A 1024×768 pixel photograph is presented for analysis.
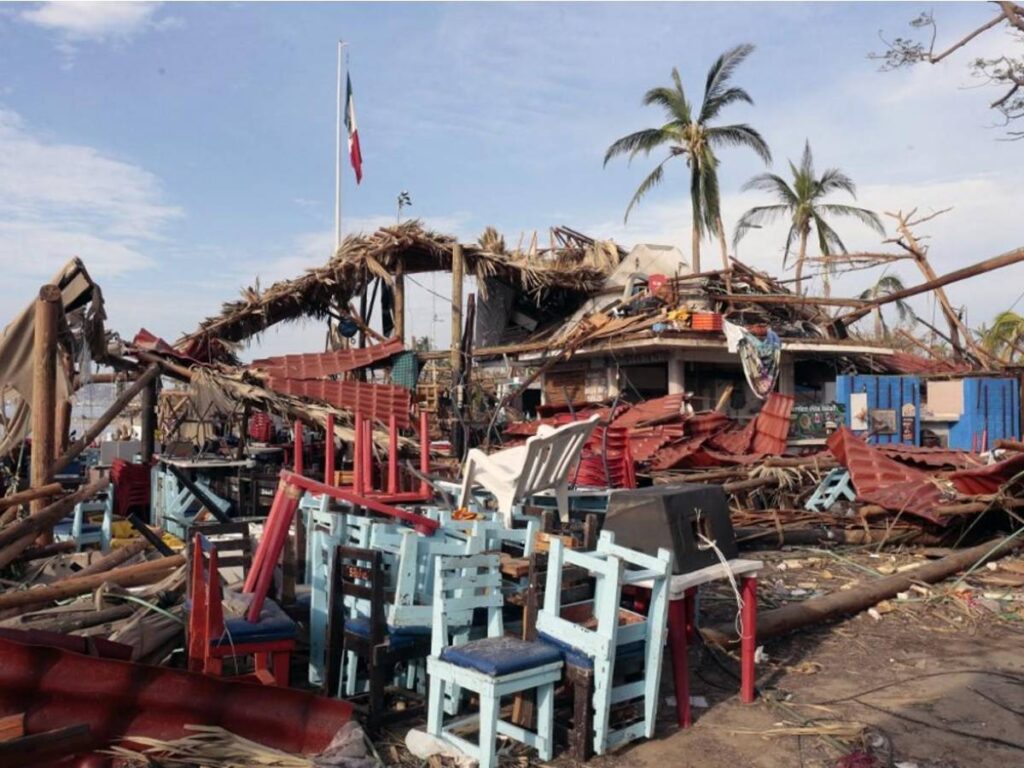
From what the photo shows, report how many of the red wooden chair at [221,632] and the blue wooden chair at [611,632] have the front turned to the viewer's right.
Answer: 1

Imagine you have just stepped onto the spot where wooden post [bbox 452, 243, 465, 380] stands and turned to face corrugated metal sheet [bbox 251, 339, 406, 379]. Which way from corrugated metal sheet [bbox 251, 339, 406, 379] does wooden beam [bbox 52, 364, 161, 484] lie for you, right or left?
left

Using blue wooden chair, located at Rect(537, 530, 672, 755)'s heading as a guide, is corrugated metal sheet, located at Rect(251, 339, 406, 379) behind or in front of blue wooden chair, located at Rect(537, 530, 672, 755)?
in front

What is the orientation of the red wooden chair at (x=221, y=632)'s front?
to the viewer's right

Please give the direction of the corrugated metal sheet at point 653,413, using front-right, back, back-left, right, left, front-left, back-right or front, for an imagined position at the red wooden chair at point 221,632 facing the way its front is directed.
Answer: front-left

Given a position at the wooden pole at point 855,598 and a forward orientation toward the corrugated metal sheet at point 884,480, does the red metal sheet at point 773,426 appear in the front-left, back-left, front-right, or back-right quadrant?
front-left

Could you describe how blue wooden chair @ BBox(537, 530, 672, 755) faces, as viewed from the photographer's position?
facing away from the viewer and to the left of the viewer

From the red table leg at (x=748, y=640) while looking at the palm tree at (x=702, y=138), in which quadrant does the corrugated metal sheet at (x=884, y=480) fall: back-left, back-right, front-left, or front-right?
front-right

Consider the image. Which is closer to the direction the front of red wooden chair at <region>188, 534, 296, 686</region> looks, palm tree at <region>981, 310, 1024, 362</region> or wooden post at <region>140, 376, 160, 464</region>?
the palm tree

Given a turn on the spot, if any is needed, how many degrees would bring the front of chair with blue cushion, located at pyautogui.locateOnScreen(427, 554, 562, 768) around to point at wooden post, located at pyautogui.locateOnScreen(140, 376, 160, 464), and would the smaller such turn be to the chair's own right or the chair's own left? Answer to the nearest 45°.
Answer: approximately 180°

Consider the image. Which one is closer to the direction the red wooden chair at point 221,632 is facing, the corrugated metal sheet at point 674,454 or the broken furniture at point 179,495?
the corrugated metal sheet

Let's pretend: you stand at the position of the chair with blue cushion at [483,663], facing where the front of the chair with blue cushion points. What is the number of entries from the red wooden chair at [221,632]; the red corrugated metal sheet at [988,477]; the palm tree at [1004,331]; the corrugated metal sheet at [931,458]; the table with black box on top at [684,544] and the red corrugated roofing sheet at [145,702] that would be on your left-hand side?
4

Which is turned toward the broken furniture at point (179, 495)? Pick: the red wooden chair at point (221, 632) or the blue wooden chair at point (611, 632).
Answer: the blue wooden chair

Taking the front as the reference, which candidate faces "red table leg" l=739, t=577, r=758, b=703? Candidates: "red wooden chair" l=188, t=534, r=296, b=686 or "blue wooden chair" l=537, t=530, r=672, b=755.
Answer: the red wooden chair

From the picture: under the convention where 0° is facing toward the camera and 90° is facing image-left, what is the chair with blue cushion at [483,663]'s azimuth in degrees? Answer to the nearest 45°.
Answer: approximately 315°

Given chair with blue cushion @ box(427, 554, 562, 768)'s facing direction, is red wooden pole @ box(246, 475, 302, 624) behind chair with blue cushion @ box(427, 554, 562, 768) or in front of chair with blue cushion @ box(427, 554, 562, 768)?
behind
